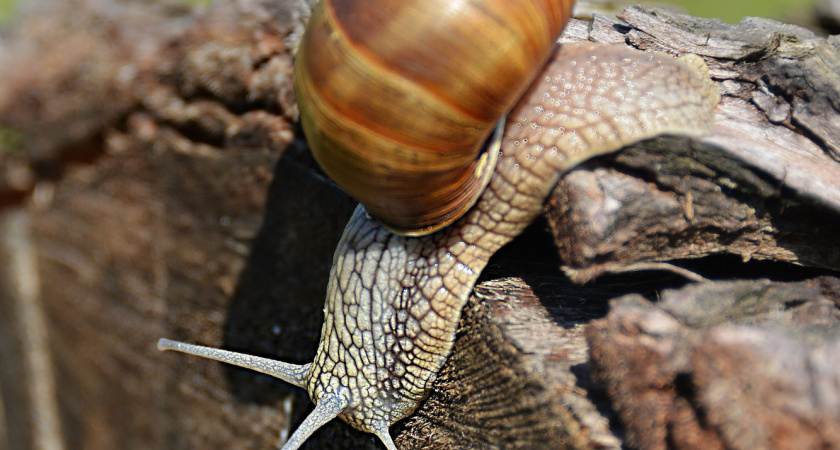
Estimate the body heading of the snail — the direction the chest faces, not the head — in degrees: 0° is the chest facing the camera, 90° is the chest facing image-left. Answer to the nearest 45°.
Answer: approximately 45°
